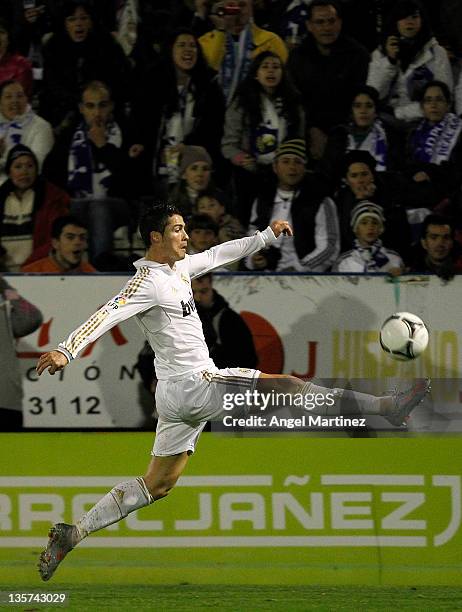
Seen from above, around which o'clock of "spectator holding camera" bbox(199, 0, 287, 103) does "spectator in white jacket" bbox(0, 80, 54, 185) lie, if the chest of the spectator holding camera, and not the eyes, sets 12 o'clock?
The spectator in white jacket is roughly at 3 o'clock from the spectator holding camera.

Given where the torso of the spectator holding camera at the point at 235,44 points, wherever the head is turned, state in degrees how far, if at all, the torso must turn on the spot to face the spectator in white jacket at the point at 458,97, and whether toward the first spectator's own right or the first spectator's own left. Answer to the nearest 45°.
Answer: approximately 90° to the first spectator's own left

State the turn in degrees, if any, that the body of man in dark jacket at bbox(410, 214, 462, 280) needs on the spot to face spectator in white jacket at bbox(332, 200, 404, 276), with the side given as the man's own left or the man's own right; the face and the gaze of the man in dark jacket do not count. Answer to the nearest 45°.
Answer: approximately 90° to the man's own right

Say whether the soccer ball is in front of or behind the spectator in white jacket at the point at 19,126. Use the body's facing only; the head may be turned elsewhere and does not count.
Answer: in front

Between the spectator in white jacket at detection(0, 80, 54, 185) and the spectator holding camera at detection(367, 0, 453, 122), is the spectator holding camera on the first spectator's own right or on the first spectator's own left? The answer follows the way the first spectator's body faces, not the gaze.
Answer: on the first spectator's own left

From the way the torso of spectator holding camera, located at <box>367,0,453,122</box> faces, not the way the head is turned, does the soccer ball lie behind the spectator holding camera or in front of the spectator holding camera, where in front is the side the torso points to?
in front
